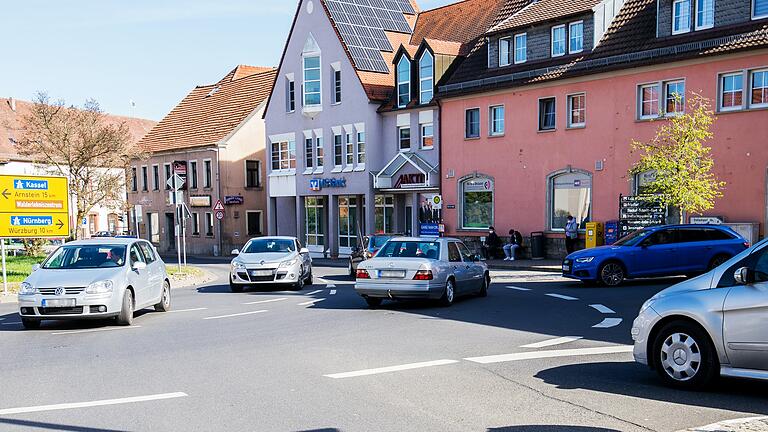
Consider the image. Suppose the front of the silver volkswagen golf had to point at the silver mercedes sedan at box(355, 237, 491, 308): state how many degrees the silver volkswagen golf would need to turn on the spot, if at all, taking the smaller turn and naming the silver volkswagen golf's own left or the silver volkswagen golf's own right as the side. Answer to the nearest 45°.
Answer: approximately 135° to the silver volkswagen golf's own left

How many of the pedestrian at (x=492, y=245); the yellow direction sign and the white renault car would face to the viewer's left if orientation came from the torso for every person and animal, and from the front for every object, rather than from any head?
0

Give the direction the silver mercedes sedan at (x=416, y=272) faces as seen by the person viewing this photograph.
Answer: facing away from the viewer and to the right of the viewer

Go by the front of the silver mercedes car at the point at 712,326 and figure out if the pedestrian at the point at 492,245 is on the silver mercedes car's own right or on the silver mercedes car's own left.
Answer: on the silver mercedes car's own right

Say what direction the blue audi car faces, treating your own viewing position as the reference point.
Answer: facing the viewer and to the left of the viewer

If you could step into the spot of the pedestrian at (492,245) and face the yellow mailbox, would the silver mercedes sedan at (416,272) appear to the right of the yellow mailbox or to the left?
right

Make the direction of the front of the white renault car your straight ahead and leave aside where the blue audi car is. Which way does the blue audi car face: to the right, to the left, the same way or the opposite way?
to the right

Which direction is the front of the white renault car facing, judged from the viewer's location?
facing the viewer

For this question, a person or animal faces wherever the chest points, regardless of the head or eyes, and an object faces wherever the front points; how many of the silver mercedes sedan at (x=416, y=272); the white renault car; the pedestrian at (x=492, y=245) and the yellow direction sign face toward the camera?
3

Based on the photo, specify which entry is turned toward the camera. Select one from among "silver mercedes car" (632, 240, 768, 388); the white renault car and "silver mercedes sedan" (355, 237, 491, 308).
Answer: the white renault car

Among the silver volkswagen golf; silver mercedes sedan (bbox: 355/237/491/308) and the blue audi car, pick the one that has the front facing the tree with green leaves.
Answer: the silver mercedes sedan

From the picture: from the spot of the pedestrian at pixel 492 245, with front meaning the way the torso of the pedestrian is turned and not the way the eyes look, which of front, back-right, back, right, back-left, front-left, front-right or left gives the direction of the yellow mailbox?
front-left

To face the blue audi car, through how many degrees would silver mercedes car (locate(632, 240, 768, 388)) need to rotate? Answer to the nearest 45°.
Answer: approximately 90° to its right

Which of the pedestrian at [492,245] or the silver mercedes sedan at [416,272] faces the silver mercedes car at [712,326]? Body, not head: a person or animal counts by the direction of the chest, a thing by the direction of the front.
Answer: the pedestrian

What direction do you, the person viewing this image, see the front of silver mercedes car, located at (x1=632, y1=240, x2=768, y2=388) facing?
facing to the left of the viewer

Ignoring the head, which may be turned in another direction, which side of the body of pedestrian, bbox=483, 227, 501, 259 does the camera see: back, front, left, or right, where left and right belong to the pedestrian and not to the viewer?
front
